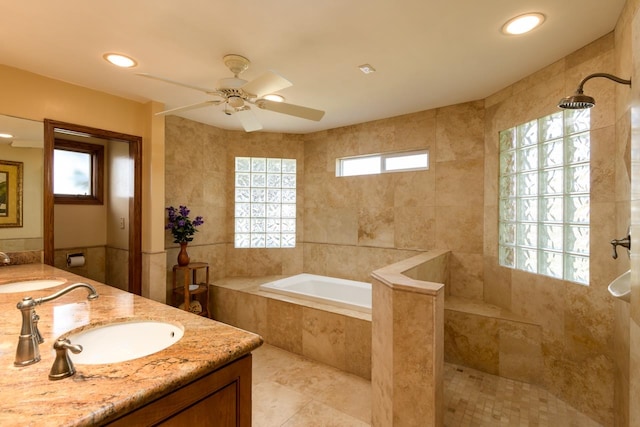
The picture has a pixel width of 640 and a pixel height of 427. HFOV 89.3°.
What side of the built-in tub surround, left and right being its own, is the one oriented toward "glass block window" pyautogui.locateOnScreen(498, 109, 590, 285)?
left

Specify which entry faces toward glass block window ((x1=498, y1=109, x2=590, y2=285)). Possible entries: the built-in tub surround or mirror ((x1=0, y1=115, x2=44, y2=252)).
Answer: the mirror

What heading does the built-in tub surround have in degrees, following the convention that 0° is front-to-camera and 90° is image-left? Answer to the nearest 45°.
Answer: approximately 45°

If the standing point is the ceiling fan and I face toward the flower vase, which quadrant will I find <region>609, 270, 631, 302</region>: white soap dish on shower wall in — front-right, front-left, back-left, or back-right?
back-right

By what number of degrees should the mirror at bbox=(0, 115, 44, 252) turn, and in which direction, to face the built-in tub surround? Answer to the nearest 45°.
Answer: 0° — it already faces it

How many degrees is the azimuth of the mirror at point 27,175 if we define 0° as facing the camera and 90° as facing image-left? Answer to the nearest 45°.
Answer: approximately 315°

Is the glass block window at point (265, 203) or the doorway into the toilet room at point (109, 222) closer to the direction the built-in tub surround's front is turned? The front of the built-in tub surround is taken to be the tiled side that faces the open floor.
the doorway into the toilet room
